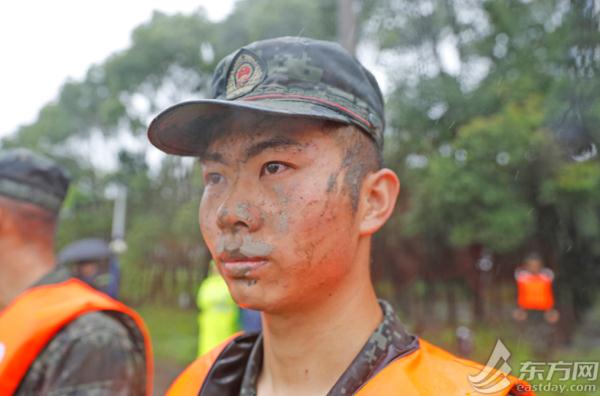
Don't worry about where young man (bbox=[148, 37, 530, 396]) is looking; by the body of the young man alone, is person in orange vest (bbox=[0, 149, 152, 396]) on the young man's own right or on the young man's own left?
on the young man's own right

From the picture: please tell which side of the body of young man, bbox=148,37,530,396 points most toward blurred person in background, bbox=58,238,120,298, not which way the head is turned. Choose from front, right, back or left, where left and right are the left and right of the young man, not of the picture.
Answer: right

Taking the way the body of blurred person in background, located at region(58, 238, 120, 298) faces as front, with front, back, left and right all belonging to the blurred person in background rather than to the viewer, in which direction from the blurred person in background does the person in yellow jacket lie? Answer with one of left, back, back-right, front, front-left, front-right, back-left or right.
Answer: left

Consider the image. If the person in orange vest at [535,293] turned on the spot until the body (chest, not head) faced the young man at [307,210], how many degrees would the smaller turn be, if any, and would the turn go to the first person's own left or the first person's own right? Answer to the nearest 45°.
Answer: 0° — they already face them

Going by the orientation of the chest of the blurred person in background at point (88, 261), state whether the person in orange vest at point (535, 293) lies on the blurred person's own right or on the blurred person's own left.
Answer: on the blurred person's own left

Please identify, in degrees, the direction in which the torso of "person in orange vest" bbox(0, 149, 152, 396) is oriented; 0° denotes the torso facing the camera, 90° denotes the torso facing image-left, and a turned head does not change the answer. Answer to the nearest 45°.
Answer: approximately 90°

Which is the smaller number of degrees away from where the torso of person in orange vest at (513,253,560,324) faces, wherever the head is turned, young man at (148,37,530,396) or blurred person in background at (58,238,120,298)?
the young man

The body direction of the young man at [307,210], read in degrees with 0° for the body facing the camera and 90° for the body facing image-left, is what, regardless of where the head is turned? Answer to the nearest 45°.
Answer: approximately 45°

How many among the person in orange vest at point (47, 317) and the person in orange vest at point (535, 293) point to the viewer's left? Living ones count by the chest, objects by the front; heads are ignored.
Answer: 1
